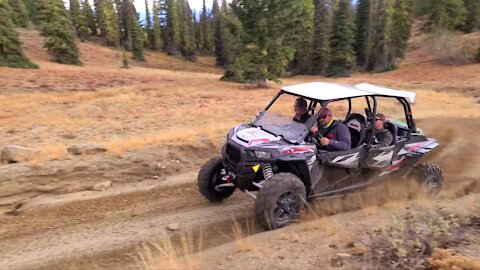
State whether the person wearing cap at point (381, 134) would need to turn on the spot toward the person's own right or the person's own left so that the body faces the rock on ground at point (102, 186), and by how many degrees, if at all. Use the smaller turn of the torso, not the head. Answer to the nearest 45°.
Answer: approximately 45° to the person's own right

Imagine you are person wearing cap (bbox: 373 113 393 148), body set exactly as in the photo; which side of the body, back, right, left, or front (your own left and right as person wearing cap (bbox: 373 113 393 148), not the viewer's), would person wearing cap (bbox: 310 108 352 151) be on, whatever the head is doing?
front

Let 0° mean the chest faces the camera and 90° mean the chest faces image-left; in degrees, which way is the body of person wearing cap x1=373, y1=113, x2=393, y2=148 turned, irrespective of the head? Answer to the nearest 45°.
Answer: approximately 45°

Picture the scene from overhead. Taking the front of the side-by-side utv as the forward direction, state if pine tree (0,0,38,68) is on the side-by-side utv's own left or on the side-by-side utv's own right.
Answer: on the side-by-side utv's own right

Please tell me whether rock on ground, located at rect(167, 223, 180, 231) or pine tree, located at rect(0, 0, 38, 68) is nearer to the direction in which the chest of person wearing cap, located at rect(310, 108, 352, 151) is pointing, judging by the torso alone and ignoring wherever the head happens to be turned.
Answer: the rock on ground

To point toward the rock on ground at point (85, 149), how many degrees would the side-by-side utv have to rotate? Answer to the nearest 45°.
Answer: approximately 45° to its right

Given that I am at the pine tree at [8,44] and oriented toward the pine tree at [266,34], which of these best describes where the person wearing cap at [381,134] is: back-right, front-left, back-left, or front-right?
front-right

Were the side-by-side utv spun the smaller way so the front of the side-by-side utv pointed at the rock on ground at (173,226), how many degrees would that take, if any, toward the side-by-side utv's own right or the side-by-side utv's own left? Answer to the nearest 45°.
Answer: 0° — it already faces it

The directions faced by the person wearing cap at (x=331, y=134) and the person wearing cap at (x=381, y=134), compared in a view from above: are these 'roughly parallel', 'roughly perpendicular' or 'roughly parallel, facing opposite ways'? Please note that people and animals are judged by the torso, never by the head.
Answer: roughly parallel

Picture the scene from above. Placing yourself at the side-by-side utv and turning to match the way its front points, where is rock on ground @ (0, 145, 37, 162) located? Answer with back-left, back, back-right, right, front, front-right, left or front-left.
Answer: front-right

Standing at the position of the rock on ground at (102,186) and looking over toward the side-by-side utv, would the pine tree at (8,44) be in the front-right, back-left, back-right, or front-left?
back-left

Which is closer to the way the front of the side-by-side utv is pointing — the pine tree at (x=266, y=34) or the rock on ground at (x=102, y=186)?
the rock on ground

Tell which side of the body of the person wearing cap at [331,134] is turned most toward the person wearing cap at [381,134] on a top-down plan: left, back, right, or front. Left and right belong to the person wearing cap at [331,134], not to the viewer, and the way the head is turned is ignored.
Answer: back

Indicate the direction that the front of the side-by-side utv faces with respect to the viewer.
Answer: facing the viewer and to the left of the viewer

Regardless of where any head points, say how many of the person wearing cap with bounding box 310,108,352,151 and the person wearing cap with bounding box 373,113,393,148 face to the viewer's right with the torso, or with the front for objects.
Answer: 0

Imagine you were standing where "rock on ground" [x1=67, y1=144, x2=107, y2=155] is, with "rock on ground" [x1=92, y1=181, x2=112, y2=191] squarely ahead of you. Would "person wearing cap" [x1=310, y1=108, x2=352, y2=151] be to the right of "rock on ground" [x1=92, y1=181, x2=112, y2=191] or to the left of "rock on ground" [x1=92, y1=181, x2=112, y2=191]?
left

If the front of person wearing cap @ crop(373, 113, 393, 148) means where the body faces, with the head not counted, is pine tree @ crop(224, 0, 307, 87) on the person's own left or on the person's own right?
on the person's own right

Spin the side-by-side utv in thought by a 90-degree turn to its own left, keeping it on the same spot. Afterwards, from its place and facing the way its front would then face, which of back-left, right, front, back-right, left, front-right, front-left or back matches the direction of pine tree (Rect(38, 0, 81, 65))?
back

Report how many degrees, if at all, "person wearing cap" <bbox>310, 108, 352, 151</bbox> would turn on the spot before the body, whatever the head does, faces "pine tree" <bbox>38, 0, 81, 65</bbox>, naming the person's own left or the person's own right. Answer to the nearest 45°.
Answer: approximately 90° to the person's own right
